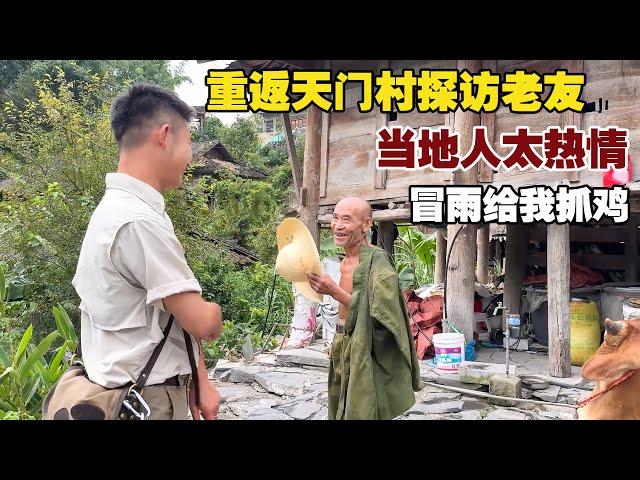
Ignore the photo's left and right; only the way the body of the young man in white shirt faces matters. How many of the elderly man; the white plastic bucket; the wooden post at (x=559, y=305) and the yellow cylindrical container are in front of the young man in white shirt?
4

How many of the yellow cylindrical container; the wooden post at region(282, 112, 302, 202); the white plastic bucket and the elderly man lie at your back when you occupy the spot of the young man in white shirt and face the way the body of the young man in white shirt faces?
0

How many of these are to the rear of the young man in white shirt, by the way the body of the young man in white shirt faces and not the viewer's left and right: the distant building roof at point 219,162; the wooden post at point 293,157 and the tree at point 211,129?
0

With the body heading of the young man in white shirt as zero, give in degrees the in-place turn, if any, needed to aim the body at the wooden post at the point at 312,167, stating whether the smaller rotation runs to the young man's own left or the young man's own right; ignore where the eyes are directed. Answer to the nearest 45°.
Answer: approximately 45° to the young man's own left

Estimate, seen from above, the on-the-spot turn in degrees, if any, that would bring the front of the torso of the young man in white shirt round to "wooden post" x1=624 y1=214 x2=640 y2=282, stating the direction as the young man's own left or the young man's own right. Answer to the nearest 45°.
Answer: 0° — they already face it

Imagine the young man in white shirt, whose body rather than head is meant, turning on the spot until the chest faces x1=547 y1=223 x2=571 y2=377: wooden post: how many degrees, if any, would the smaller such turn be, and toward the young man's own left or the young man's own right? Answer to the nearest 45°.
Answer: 0° — they already face it

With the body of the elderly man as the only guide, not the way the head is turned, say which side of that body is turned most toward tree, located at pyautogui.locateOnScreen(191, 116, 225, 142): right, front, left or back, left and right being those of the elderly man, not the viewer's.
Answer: right

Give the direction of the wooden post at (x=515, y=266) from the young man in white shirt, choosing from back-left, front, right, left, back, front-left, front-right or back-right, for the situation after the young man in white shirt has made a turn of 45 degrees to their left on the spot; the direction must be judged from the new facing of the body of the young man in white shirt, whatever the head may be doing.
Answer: front-right

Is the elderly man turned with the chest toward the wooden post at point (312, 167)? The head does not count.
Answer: no

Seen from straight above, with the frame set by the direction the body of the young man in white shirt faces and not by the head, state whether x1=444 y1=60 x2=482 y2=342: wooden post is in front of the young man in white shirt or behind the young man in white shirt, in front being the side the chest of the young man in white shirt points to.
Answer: in front

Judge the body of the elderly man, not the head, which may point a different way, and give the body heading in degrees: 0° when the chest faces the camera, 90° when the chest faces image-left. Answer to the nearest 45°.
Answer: approximately 90°

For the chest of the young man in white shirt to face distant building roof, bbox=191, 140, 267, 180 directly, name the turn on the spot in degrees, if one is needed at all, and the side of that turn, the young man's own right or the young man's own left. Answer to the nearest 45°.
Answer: approximately 45° to the young man's own left

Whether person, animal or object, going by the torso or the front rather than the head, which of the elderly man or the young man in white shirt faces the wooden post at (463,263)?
the young man in white shirt

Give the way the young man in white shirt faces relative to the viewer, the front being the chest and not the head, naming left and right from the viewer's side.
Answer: facing away from the viewer and to the right of the viewer
